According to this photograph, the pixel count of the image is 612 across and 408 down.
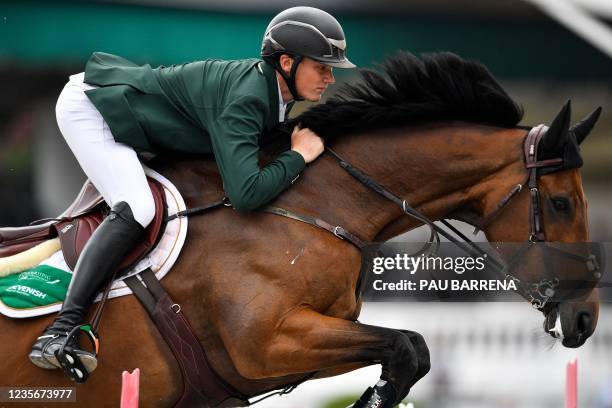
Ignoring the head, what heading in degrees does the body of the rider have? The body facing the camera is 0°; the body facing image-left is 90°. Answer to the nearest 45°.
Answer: approximately 270°

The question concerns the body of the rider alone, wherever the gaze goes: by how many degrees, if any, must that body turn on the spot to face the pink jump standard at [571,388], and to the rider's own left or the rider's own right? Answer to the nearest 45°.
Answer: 0° — they already face it

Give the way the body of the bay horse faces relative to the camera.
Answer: to the viewer's right

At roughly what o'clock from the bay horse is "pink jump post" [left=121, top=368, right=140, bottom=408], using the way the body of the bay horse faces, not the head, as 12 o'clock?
The pink jump post is roughly at 5 o'clock from the bay horse.

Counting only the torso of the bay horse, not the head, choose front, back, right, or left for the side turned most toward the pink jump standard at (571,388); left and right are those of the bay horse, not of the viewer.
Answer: front

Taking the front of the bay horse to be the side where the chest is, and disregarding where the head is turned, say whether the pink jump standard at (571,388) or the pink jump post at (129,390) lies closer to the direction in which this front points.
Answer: the pink jump standard

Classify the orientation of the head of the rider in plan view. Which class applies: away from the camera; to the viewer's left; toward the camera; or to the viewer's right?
to the viewer's right
